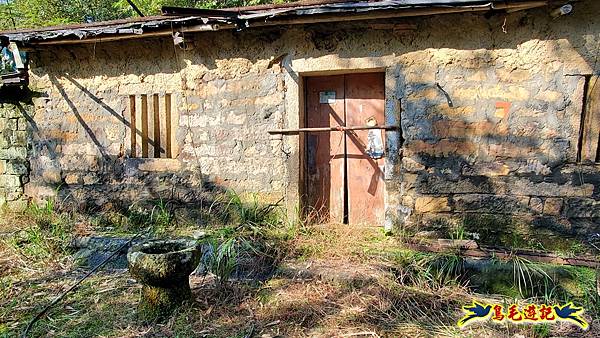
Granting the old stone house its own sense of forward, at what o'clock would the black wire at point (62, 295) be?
The black wire is roughly at 2 o'clock from the old stone house.

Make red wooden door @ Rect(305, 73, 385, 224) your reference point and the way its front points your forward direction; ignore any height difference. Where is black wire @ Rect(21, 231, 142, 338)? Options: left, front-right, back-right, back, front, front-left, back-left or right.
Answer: front-right

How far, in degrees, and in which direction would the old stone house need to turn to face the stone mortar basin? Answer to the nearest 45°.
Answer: approximately 45° to its right

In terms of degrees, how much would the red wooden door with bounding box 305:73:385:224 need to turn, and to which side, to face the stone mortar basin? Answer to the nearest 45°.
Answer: approximately 45° to its right

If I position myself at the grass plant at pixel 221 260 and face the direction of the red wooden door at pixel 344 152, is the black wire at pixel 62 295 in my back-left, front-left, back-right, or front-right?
back-left

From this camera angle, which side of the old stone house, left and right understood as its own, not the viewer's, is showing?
front

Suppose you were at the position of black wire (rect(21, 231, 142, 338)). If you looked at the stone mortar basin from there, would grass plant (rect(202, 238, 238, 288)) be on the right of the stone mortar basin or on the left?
left

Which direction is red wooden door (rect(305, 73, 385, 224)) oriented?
toward the camera

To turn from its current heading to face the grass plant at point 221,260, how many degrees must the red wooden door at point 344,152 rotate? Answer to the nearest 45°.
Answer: approximately 45° to its right
